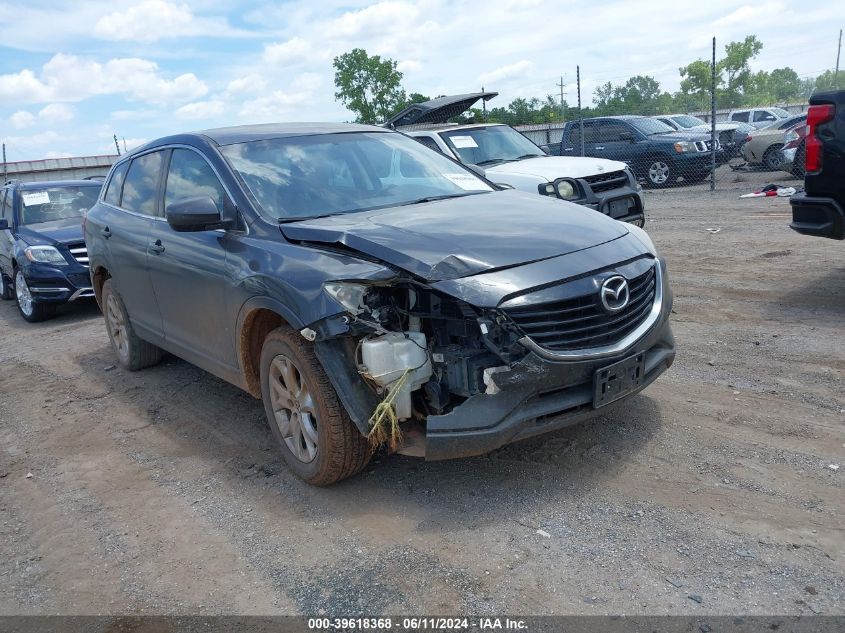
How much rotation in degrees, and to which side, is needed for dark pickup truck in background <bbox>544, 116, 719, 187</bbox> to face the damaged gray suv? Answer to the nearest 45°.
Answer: approximately 45° to its right

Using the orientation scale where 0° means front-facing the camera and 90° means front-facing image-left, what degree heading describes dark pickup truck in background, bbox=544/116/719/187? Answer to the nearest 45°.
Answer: approximately 315°

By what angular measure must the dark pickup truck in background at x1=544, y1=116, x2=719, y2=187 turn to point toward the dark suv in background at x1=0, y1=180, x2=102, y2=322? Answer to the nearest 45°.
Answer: approximately 90° to its right

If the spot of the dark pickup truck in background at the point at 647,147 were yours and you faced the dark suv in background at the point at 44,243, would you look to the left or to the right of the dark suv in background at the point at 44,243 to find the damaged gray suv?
left

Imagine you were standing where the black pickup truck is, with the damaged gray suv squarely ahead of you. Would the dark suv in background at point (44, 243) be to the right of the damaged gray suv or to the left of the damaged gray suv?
right

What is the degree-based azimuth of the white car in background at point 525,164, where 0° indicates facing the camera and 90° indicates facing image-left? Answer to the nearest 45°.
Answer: approximately 315°

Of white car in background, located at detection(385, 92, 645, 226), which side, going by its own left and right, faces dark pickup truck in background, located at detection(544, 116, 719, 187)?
left

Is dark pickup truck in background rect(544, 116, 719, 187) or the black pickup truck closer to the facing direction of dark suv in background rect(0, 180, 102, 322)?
the black pickup truck

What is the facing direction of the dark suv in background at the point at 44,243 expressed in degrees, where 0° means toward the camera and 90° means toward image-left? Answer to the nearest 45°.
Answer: approximately 315°

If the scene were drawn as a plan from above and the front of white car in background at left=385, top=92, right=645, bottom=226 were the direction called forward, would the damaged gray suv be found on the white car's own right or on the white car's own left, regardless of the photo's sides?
on the white car's own right
